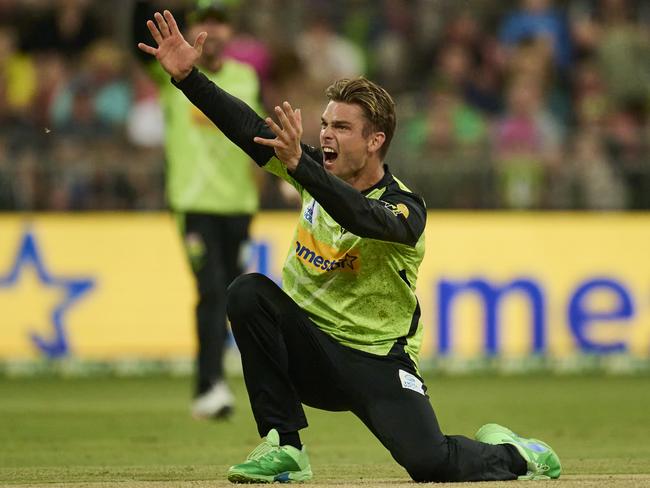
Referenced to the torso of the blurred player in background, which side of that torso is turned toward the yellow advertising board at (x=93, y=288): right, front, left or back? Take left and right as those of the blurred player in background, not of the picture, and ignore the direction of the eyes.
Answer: back

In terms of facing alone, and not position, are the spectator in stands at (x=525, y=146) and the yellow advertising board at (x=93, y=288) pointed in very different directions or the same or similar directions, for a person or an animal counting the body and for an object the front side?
same or similar directions

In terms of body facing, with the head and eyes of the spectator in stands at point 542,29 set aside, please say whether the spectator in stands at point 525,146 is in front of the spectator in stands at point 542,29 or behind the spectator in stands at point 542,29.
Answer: in front

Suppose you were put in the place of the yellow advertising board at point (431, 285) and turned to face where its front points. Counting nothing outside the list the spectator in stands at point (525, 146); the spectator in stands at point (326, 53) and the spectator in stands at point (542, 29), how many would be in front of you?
0

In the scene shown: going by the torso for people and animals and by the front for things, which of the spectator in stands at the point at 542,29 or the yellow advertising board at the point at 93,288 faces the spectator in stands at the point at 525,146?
the spectator in stands at the point at 542,29

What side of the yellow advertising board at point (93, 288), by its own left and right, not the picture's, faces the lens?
front

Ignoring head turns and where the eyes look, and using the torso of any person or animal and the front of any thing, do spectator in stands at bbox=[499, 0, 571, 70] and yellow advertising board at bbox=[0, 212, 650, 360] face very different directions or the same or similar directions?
same or similar directions

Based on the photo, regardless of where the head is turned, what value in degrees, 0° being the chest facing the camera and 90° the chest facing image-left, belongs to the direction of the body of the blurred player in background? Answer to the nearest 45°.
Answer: approximately 0°

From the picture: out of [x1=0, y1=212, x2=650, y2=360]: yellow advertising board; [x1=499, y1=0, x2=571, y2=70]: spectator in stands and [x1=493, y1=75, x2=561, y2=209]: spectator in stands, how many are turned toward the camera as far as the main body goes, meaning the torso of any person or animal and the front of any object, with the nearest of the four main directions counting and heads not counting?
3

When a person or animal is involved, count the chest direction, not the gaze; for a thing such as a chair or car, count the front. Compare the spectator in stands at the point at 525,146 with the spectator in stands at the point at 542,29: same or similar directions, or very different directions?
same or similar directions

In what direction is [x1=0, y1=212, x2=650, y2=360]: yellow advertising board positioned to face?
toward the camera

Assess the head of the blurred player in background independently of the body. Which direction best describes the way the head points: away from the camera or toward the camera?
toward the camera
